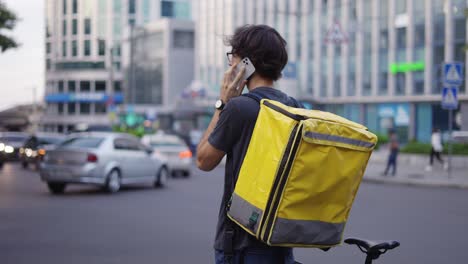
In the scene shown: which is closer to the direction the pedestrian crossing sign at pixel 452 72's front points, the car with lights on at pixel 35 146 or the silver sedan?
the silver sedan

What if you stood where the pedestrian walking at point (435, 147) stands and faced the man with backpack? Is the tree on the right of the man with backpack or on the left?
right

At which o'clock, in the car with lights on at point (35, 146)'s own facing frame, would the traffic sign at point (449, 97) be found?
The traffic sign is roughly at 9 o'clock from the car with lights on.

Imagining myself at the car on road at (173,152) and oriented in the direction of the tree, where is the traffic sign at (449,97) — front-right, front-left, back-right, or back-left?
back-left

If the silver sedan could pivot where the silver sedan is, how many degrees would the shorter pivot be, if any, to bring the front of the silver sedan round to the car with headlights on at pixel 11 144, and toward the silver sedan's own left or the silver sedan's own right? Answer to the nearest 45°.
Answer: approximately 45° to the silver sedan's own left

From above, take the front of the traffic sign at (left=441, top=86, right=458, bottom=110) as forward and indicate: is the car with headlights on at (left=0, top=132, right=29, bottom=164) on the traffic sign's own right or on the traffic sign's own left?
on the traffic sign's own right

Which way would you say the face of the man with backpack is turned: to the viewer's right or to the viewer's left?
to the viewer's left
